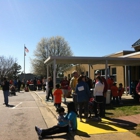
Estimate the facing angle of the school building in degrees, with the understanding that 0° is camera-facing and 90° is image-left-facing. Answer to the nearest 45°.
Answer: approximately 45°
